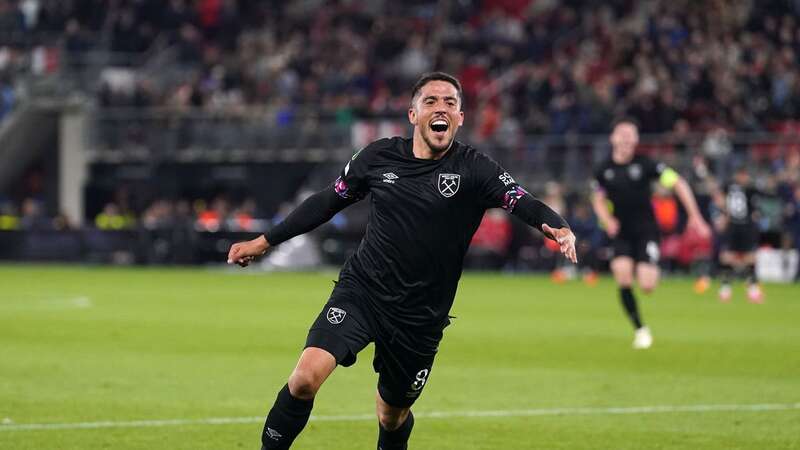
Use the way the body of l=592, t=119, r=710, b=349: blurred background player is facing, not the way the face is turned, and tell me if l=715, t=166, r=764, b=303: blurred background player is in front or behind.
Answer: behind

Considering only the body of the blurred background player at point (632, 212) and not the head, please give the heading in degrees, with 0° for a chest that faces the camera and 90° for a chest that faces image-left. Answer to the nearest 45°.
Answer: approximately 0°
